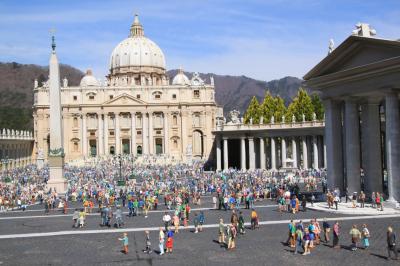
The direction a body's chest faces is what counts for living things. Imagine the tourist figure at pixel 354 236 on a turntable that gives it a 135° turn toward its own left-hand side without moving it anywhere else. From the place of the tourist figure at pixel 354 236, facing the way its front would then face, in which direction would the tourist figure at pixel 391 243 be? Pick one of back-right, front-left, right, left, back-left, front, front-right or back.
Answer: left
